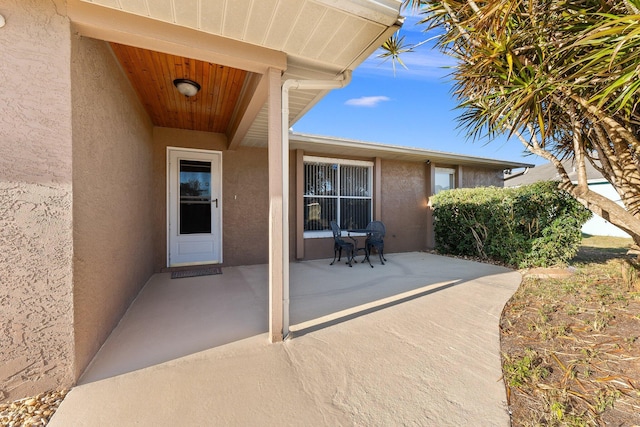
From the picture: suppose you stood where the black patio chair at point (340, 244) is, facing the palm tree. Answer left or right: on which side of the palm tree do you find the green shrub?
left

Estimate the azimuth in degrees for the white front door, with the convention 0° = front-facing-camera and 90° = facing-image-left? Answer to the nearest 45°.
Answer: approximately 0°

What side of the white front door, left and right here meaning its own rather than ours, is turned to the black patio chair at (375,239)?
left

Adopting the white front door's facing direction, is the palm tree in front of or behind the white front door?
in front

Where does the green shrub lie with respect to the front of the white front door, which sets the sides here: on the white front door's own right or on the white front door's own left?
on the white front door's own left

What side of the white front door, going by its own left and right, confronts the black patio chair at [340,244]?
left

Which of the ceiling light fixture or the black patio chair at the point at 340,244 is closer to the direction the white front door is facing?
the ceiling light fixture

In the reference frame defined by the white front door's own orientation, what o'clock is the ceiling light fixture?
The ceiling light fixture is roughly at 12 o'clock from the white front door.
